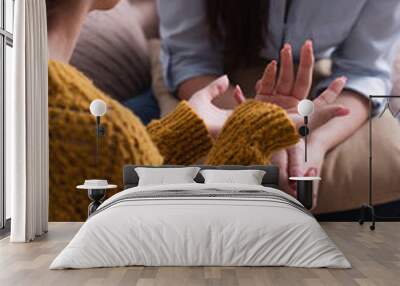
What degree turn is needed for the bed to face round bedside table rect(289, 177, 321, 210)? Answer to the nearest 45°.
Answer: approximately 135° to its left

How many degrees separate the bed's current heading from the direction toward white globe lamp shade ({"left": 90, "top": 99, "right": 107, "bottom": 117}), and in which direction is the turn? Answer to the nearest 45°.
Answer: approximately 135° to its right

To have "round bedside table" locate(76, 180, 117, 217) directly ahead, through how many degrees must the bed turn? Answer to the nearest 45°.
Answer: approximately 135° to its right

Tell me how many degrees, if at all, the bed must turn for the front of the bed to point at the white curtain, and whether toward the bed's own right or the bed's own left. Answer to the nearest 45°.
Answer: approximately 135° to the bed's own right

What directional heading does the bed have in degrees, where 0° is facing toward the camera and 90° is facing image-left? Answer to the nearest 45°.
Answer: approximately 0°

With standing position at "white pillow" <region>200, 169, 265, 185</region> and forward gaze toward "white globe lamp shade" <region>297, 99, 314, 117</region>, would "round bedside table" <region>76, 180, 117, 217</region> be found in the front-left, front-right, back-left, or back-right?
back-left
